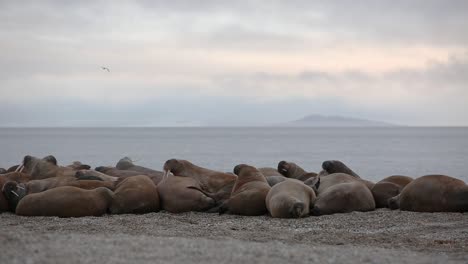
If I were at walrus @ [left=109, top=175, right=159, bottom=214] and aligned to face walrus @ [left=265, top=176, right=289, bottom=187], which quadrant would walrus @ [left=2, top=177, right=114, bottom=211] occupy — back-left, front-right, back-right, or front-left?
back-left

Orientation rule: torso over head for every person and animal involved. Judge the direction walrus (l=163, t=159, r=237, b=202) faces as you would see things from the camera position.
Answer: facing to the left of the viewer

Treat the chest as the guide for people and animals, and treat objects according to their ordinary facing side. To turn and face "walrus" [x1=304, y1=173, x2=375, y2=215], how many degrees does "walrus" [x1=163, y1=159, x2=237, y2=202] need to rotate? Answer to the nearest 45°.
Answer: approximately 135° to its left

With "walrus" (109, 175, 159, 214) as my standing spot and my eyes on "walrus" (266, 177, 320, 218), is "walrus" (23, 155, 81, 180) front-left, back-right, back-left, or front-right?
back-left

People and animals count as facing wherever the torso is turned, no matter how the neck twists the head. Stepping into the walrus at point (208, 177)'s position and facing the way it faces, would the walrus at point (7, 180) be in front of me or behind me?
in front

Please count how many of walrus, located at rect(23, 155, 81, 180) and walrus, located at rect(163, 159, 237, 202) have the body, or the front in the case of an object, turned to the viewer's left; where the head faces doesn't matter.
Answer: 2

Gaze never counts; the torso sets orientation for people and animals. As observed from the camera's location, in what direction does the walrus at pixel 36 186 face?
facing to the left of the viewer

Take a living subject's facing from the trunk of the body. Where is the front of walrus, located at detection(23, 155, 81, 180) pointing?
to the viewer's left

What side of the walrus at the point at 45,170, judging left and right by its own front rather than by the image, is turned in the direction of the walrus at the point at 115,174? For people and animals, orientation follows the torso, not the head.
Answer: back

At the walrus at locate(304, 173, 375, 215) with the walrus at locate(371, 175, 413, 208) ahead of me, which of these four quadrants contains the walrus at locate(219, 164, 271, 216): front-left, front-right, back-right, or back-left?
back-left

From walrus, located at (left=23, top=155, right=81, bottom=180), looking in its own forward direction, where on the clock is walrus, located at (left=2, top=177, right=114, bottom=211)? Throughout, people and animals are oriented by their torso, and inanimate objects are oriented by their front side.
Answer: walrus, located at (left=2, top=177, right=114, bottom=211) is roughly at 9 o'clock from walrus, located at (left=23, top=155, right=81, bottom=180).

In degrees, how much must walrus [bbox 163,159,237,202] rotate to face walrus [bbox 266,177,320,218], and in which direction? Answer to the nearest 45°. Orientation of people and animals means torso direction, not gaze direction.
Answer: approximately 135° to its left
